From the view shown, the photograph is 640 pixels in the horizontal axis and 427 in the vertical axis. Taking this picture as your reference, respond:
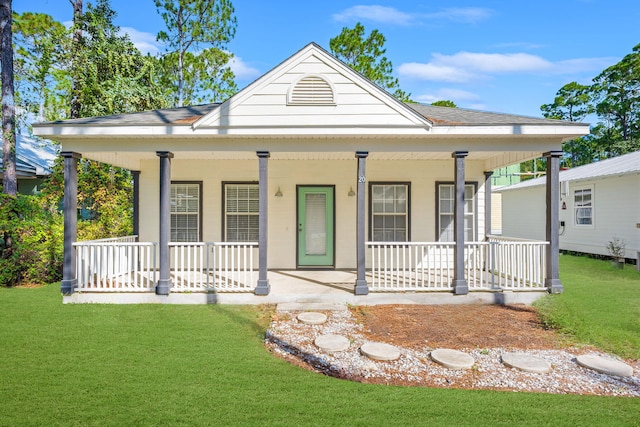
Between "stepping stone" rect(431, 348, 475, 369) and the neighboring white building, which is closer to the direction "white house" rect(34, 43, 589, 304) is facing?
the stepping stone

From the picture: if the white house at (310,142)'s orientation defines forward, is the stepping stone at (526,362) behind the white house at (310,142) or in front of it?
in front

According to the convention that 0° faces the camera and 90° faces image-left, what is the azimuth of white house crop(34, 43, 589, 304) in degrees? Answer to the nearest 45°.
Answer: approximately 0°

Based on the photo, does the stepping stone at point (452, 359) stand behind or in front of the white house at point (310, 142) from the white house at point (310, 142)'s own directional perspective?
in front

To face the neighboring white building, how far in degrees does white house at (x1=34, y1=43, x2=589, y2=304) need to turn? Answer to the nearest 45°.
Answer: approximately 135° to its left
